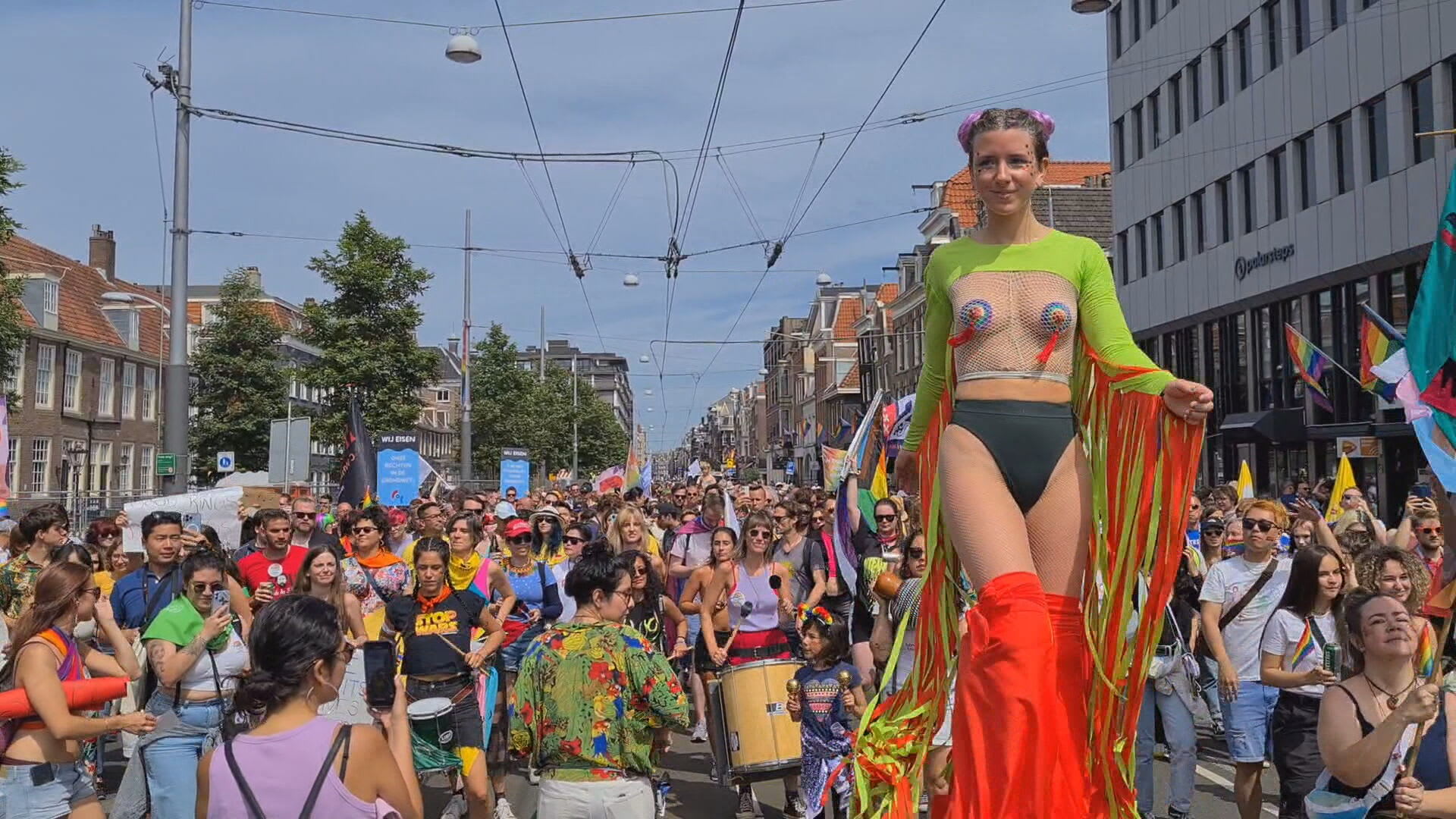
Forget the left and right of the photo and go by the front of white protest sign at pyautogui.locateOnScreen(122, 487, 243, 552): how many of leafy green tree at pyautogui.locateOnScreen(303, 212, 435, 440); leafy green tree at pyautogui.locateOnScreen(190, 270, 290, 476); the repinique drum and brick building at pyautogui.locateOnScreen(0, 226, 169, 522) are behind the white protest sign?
3

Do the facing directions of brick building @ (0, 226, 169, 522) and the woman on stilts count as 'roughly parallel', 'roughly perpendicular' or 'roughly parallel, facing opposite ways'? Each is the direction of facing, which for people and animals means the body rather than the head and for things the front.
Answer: roughly perpendicular

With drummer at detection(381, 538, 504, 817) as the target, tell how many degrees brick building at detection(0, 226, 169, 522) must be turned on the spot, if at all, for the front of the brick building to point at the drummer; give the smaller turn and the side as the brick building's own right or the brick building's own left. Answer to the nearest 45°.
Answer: approximately 45° to the brick building's own right

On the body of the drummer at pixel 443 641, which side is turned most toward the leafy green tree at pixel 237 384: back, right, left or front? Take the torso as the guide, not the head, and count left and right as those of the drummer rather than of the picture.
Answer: back

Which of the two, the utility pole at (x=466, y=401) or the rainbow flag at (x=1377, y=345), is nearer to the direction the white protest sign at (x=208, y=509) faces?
the rainbow flag

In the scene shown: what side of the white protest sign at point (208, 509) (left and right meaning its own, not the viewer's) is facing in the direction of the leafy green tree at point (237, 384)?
back

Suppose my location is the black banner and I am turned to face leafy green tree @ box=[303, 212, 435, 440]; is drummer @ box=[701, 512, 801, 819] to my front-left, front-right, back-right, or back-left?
back-right

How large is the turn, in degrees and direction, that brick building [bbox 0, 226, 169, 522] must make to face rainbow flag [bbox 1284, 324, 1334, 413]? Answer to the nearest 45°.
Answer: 0° — it already faces it
